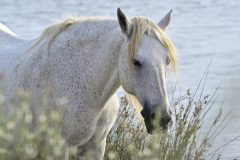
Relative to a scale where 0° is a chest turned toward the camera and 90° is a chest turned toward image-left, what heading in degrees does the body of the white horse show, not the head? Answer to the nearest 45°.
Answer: approximately 315°
